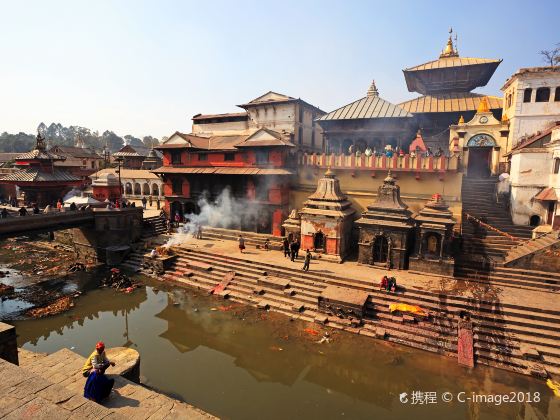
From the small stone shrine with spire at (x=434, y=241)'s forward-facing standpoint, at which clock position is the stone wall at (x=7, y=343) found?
The stone wall is roughly at 1 o'clock from the small stone shrine with spire.

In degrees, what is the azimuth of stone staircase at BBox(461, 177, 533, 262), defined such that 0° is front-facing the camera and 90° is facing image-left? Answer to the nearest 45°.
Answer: approximately 0°

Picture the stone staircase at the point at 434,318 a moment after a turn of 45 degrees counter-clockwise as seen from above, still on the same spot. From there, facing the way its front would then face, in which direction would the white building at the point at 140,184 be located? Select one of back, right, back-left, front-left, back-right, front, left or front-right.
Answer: back-right

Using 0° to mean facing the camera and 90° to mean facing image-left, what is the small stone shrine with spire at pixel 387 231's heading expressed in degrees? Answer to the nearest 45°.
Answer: approximately 0°

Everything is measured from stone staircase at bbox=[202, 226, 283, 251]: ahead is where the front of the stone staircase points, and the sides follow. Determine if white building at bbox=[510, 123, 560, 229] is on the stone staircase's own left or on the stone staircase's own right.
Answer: on the stone staircase's own left

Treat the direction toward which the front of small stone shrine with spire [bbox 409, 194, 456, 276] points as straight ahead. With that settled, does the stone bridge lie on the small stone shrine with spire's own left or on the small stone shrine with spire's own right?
on the small stone shrine with spire's own right

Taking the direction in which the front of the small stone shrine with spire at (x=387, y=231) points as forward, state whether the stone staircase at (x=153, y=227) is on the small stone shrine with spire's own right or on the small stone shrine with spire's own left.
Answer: on the small stone shrine with spire's own right

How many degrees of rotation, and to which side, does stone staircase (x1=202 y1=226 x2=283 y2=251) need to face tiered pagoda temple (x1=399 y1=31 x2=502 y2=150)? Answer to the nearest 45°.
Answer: approximately 135° to its left

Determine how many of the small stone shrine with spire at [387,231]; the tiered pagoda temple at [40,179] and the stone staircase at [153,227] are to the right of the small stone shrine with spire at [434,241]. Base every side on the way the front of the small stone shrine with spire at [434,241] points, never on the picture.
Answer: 3

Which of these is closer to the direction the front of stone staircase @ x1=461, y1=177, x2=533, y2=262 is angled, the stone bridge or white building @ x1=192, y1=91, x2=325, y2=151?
the stone bridge

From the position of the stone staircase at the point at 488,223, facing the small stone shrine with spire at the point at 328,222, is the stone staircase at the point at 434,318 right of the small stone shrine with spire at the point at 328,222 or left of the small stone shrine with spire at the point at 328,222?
left
